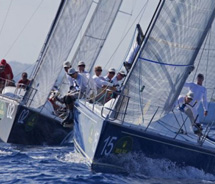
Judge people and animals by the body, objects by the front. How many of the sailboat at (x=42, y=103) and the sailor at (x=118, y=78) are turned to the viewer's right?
0

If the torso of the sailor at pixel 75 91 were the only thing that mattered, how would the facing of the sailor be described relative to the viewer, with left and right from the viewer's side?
facing the viewer and to the left of the viewer

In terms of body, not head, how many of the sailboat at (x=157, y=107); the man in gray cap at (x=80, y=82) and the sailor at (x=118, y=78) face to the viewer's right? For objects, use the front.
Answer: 0
